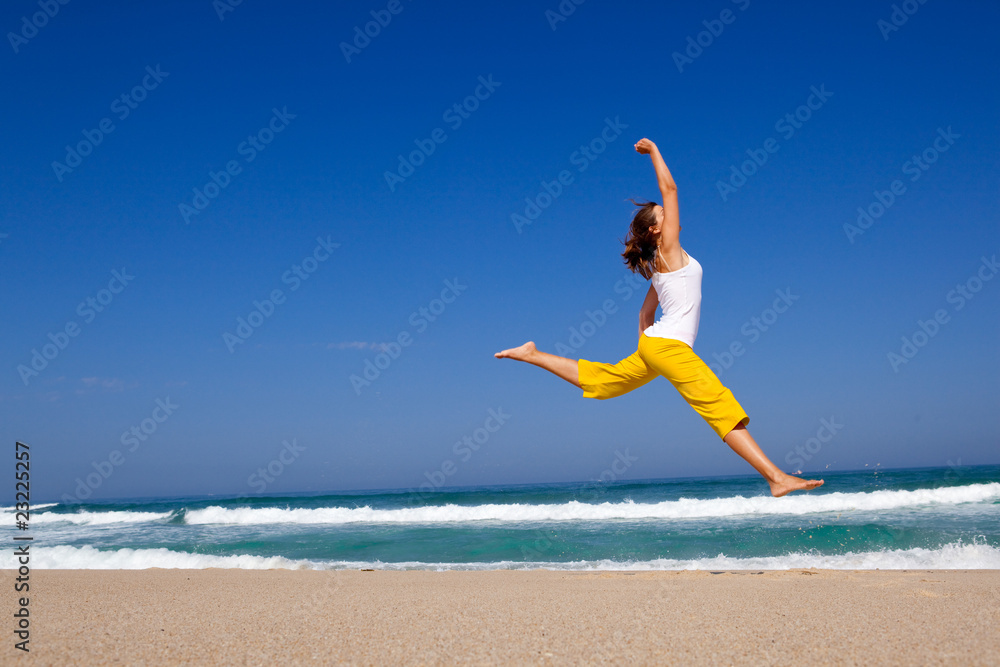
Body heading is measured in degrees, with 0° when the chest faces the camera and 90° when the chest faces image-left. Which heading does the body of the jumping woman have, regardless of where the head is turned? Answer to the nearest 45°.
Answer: approximately 270°

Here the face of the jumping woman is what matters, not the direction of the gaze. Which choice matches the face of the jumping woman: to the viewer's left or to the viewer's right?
to the viewer's right
